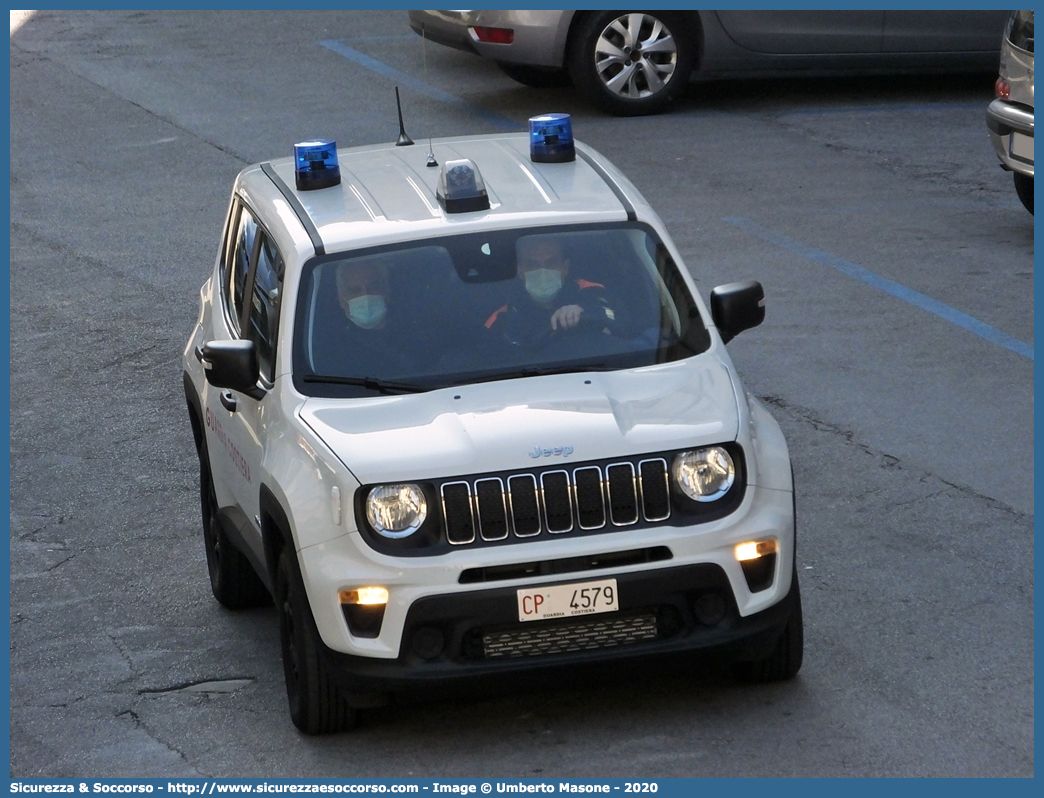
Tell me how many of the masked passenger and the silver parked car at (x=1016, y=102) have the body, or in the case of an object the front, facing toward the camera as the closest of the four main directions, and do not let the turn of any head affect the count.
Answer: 1

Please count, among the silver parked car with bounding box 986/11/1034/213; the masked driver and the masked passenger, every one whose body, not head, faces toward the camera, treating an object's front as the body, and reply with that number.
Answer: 2

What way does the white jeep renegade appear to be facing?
toward the camera

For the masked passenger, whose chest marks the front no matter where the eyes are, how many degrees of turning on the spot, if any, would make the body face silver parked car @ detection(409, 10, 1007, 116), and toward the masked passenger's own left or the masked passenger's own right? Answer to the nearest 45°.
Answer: approximately 180°

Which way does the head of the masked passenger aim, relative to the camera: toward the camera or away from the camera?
toward the camera

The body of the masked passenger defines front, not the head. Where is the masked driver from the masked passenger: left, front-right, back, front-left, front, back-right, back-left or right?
left

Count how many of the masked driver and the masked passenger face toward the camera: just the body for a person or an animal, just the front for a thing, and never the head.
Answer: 2

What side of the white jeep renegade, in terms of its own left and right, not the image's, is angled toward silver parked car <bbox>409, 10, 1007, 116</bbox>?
back

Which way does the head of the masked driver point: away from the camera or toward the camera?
toward the camera

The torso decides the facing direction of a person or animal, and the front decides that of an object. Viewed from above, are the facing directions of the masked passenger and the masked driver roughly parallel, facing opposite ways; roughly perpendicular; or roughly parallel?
roughly parallel

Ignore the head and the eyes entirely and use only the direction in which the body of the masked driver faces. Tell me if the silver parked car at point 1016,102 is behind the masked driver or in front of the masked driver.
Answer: behind

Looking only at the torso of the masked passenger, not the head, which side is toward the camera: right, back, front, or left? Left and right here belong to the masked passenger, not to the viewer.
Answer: front

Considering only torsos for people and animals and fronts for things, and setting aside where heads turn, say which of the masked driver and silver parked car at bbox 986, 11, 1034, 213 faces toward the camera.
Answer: the masked driver

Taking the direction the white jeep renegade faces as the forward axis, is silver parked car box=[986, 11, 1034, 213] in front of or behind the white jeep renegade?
behind

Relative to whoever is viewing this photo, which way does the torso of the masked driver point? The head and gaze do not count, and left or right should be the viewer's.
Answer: facing the viewer

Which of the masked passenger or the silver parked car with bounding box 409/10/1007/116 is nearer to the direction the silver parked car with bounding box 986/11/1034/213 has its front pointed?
the silver parked car
